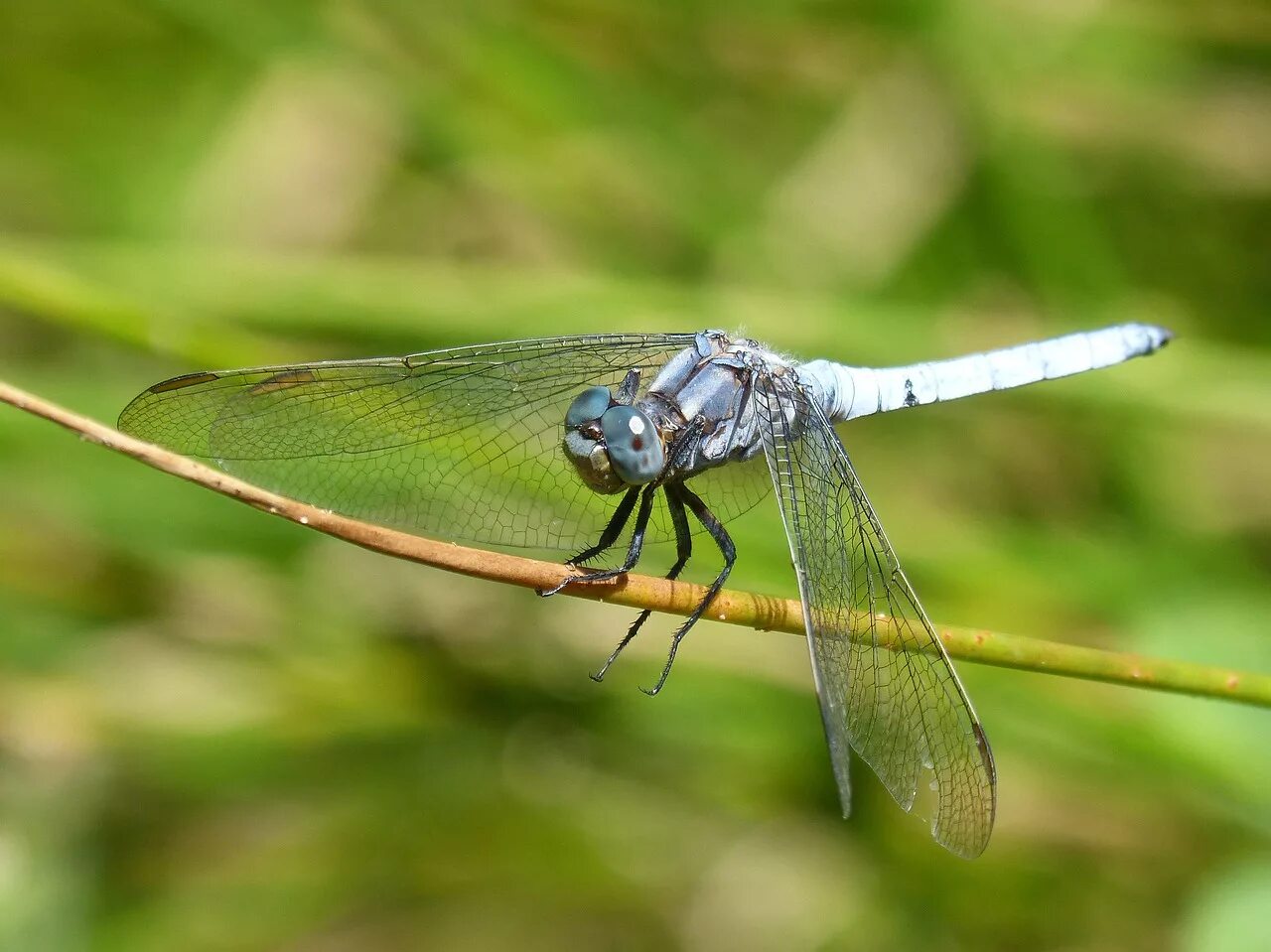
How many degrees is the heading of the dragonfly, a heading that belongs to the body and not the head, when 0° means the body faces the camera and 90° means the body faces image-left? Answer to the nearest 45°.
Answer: approximately 45°
